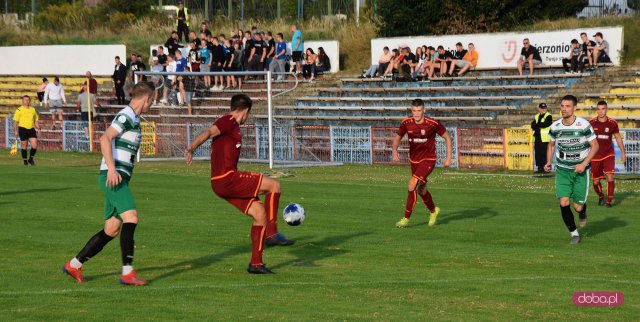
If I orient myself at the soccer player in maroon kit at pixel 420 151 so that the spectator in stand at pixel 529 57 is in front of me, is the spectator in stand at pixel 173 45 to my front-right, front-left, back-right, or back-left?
front-left

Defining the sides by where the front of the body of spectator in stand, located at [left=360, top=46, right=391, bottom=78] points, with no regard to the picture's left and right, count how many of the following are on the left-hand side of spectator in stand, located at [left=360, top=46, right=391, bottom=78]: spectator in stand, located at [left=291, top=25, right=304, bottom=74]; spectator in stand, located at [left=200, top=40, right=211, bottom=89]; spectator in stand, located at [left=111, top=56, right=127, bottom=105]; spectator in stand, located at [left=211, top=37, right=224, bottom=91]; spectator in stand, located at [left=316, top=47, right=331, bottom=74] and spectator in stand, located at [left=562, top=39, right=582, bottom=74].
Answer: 1

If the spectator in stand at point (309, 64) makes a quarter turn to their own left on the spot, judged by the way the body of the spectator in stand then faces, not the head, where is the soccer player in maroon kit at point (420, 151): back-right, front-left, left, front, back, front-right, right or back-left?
front-right

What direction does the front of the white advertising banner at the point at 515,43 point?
toward the camera

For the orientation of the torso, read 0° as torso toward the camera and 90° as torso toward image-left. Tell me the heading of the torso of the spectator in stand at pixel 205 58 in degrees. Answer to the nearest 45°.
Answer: approximately 0°

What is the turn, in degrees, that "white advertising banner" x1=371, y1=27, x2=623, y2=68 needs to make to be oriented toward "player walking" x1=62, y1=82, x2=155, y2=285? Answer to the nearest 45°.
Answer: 0° — it already faces them

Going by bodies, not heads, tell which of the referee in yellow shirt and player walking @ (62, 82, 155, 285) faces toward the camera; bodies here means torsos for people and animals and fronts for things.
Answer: the referee in yellow shirt

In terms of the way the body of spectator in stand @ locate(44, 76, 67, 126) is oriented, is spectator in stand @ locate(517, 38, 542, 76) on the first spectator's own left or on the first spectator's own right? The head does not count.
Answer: on the first spectator's own left

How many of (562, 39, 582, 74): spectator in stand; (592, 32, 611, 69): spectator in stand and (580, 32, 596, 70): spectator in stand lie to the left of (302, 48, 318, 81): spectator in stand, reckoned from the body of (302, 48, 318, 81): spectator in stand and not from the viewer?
3

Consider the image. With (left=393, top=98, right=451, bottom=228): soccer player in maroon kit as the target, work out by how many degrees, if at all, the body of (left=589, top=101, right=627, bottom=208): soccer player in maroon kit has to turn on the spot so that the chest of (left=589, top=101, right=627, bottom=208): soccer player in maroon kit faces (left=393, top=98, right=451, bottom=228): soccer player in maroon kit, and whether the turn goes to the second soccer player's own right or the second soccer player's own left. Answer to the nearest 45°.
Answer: approximately 45° to the second soccer player's own right

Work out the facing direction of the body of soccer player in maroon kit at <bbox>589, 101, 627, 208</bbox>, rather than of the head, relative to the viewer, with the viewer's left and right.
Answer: facing the viewer

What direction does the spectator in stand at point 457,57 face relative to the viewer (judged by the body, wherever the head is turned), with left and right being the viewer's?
facing the viewer and to the left of the viewer

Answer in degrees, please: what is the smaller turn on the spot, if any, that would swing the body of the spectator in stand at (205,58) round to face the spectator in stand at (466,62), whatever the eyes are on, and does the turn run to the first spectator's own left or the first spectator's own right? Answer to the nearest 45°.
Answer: approximately 90° to the first spectator's own left
